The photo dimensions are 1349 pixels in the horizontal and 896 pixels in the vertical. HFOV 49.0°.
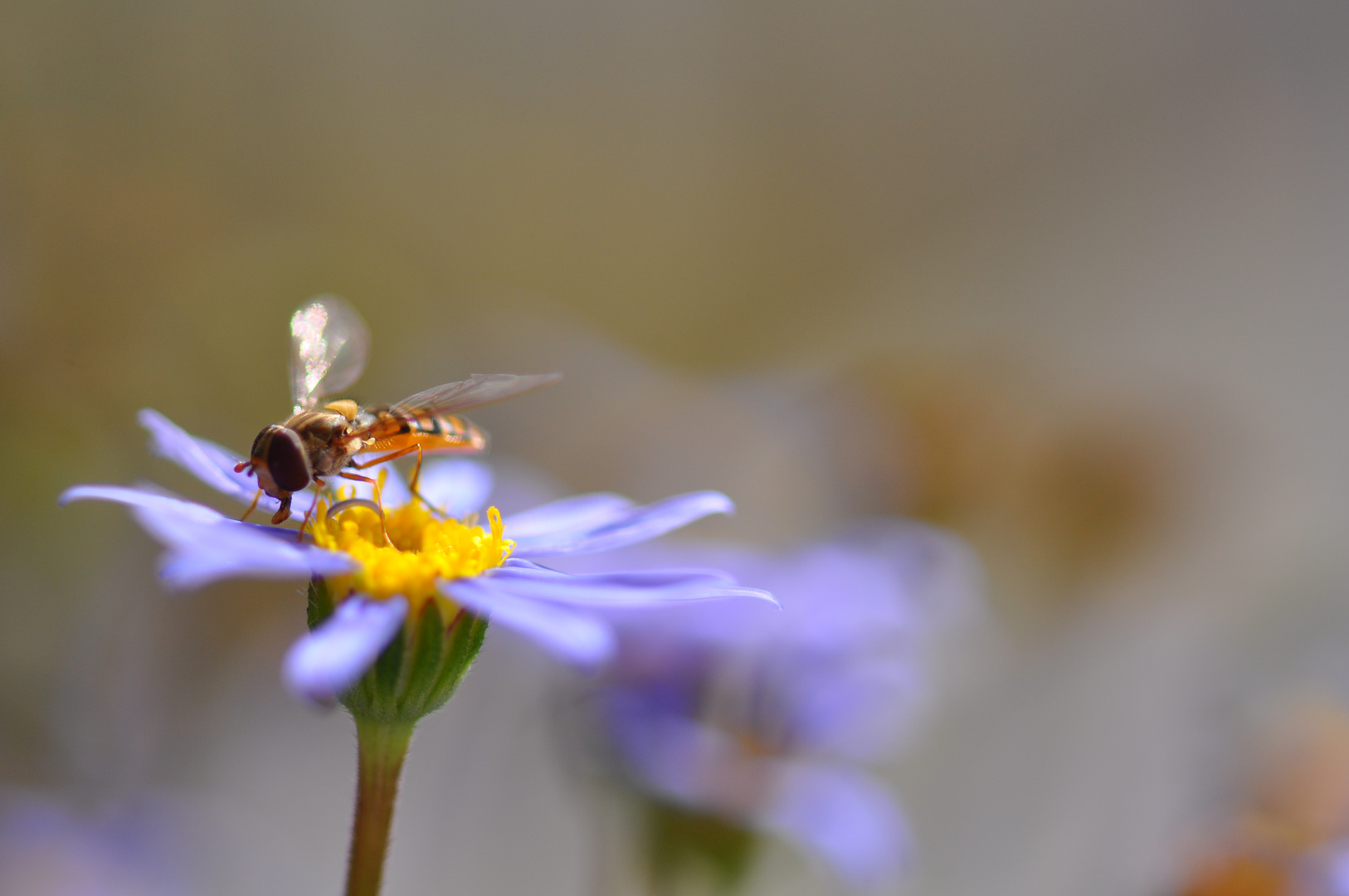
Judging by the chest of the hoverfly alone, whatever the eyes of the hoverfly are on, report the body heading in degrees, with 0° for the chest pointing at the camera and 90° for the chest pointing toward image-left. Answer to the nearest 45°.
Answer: approximately 45°
